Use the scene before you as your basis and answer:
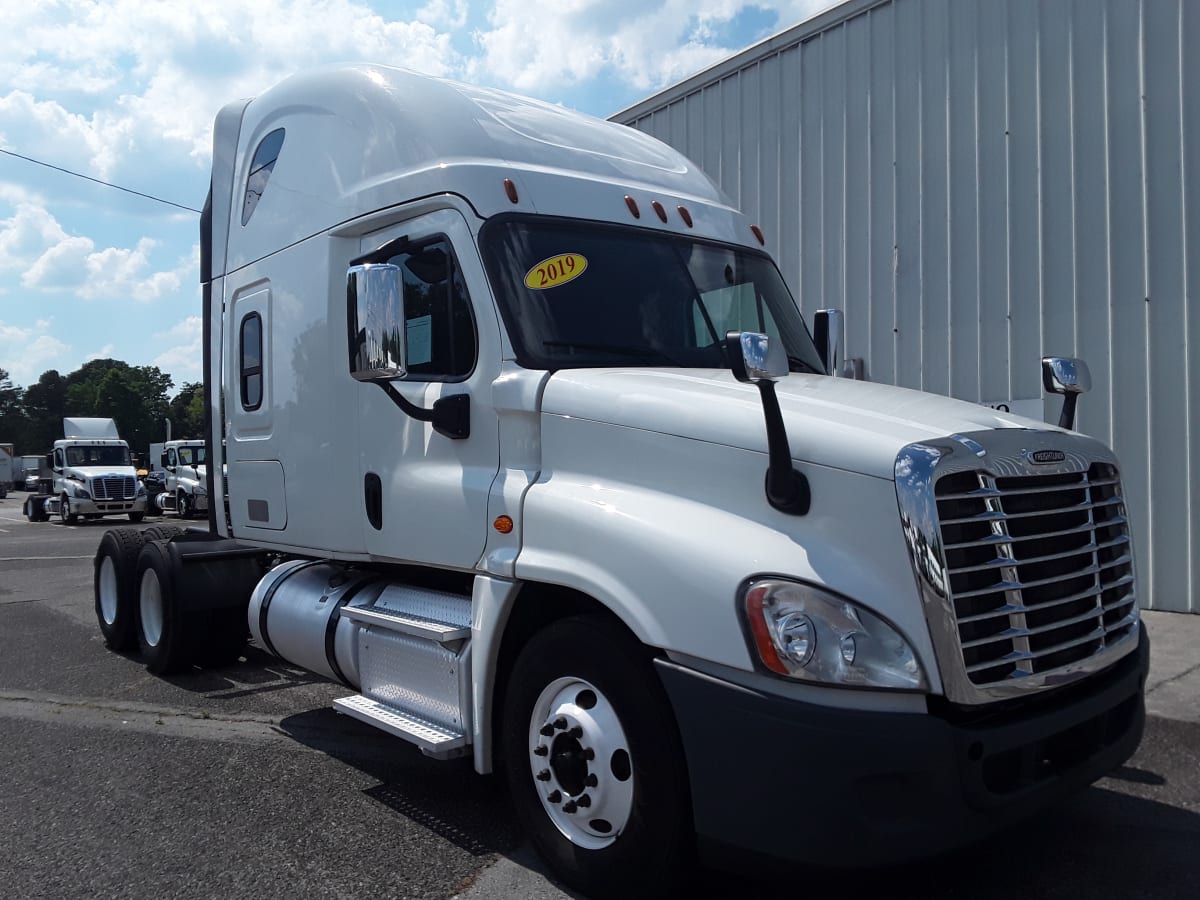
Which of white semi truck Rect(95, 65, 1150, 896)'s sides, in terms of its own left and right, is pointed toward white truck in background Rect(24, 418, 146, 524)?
back

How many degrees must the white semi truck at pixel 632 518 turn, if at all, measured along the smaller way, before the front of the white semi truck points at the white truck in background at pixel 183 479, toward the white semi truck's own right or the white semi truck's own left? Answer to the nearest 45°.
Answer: approximately 180°

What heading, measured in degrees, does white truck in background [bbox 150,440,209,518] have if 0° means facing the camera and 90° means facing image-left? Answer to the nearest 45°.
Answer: approximately 315°

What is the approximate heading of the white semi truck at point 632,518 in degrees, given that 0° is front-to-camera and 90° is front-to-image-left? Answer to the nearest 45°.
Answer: approximately 315°
